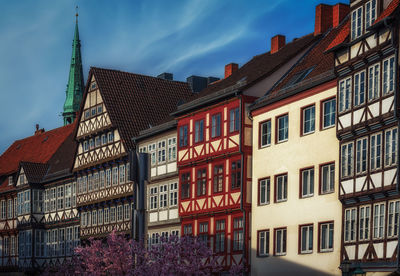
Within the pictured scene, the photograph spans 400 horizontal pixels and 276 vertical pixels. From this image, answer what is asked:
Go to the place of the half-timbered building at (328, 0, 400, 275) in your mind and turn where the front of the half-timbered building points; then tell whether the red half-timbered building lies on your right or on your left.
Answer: on your right

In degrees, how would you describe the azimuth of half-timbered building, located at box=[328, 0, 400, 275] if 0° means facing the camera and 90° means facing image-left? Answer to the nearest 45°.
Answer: approximately 45°

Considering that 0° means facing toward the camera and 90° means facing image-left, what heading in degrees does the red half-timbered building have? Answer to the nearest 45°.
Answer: approximately 45°

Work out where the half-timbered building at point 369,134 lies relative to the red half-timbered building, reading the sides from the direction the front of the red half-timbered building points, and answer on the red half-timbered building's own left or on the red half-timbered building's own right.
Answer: on the red half-timbered building's own left
